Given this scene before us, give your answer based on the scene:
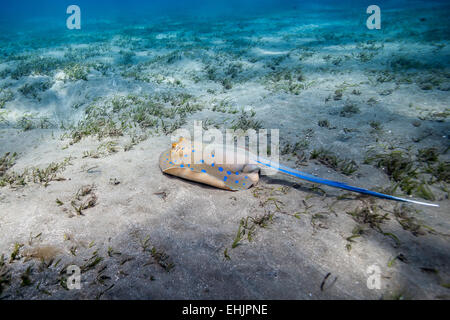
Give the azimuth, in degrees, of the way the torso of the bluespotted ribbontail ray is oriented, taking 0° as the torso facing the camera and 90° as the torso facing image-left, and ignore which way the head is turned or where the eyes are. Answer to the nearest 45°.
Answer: approximately 90°
